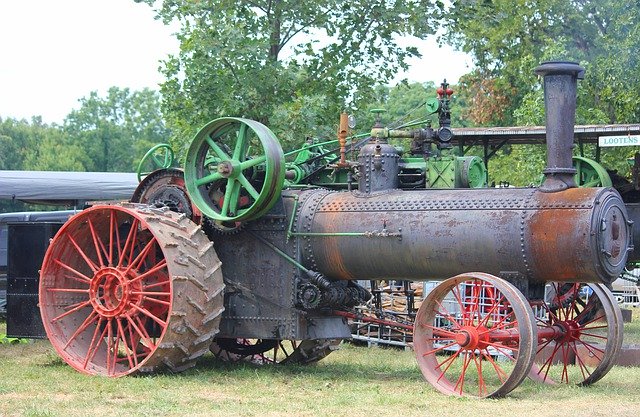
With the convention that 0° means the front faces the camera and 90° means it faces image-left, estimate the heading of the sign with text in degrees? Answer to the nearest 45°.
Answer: approximately 0°

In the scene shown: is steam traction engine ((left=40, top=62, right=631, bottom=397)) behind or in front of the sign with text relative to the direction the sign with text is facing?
in front

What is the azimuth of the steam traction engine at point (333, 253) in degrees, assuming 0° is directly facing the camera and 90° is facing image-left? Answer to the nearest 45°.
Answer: approximately 315°

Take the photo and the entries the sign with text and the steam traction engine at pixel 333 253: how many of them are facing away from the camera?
0

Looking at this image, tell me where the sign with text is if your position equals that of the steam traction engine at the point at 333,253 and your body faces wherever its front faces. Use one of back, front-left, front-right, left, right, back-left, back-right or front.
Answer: left
